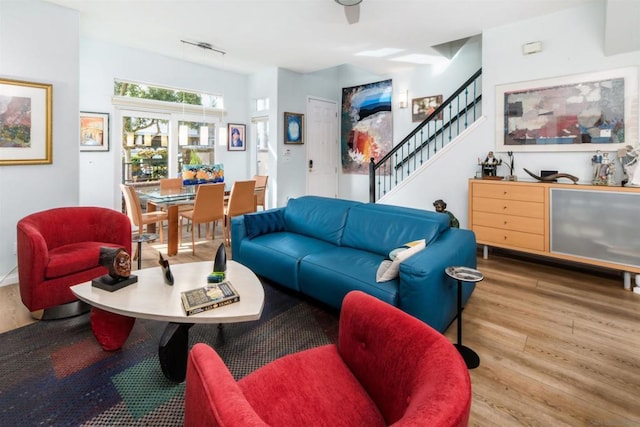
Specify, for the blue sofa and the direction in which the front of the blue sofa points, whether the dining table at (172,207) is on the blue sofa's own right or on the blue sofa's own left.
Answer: on the blue sofa's own right

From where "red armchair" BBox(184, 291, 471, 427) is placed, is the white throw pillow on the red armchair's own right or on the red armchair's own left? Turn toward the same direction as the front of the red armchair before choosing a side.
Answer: on the red armchair's own right

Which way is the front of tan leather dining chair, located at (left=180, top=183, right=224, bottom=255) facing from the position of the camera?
facing away from the viewer and to the left of the viewer

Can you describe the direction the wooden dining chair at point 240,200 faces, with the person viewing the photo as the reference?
facing away from the viewer and to the left of the viewer

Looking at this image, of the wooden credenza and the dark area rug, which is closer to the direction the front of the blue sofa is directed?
the dark area rug

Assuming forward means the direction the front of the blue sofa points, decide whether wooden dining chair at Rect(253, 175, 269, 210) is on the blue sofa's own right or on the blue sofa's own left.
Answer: on the blue sofa's own right

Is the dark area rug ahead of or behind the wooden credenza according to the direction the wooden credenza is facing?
ahead
